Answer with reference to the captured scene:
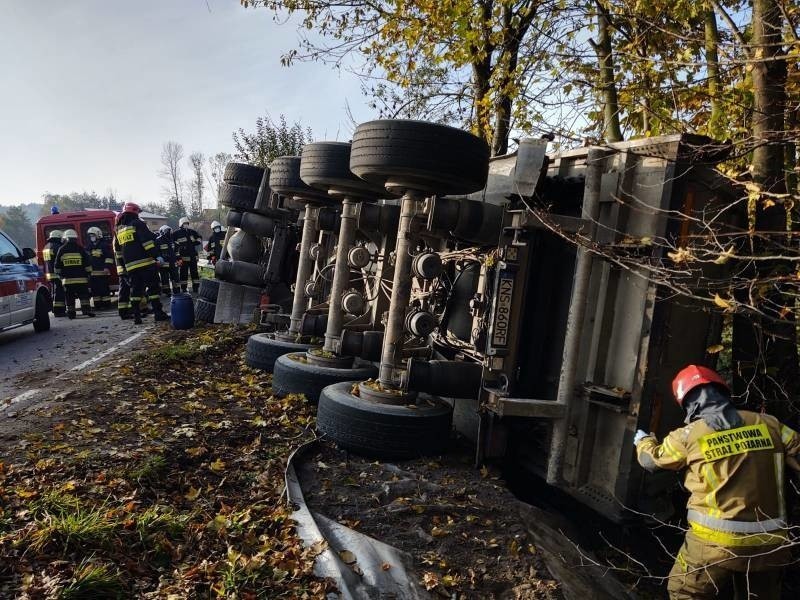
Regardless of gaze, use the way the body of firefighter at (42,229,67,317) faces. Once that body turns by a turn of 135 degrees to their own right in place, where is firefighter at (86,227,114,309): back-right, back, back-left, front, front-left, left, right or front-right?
left

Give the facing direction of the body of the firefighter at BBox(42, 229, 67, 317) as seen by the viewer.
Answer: to the viewer's right

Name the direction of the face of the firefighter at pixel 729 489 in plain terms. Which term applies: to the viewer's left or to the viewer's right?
to the viewer's left

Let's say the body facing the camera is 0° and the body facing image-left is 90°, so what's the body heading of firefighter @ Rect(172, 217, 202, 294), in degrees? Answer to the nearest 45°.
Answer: approximately 0°

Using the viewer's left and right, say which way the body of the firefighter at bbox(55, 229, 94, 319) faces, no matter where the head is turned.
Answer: facing away from the viewer

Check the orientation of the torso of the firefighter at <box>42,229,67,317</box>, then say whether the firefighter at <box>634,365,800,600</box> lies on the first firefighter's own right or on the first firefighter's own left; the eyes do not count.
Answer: on the first firefighter's own right

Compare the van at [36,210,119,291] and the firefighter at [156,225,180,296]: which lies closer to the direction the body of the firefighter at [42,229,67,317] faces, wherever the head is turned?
the firefighter

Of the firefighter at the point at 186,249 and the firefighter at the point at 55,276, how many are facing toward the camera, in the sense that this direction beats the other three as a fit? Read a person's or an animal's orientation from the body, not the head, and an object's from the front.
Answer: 1

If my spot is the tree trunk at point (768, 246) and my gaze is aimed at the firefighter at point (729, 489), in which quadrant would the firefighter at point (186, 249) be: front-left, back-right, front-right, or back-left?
back-right

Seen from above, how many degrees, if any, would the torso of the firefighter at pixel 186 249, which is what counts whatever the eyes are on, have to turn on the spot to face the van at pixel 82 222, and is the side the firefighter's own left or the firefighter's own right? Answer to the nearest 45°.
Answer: approximately 90° to the firefighter's own right

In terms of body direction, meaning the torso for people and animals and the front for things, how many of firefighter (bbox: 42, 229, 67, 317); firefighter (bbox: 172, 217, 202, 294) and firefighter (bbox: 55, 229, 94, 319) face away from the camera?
1

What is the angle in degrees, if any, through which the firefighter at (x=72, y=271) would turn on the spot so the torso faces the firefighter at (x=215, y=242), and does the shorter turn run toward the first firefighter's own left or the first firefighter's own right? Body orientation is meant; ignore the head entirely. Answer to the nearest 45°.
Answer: approximately 45° to the first firefighter's own right

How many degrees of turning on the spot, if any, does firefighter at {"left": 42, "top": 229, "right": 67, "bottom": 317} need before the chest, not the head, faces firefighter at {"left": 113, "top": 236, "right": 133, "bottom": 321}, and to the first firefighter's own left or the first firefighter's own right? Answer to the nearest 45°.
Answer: approximately 45° to the first firefighter's own right

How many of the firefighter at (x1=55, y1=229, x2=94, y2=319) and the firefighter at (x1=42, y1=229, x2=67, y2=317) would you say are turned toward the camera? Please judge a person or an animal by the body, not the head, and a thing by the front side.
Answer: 0
